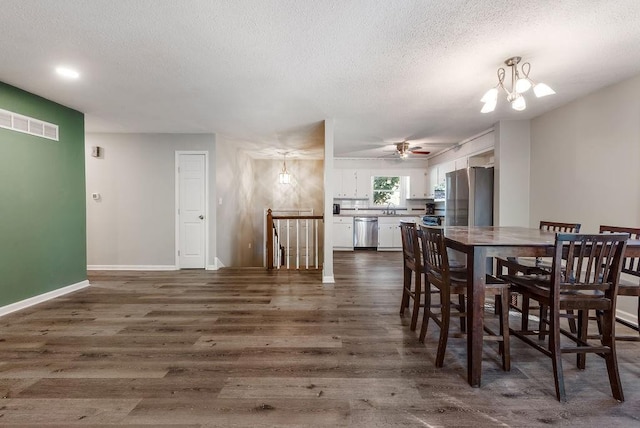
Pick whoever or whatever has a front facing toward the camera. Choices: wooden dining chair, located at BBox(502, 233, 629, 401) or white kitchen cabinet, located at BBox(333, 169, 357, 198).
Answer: the white kitchen cabinet

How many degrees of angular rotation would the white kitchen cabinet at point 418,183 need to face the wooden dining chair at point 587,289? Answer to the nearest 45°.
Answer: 0° — it already faces it

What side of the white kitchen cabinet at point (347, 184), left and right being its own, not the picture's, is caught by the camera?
front

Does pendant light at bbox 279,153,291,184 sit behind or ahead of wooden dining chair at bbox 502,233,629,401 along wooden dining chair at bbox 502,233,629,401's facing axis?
ahead

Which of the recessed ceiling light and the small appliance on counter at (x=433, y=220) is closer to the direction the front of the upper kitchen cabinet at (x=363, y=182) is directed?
the recessed ceiling light

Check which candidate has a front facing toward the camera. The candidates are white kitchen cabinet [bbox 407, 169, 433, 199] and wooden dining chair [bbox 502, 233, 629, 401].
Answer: the white kitchen cabinet

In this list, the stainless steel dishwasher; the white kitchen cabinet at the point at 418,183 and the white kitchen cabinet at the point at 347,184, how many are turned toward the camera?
3

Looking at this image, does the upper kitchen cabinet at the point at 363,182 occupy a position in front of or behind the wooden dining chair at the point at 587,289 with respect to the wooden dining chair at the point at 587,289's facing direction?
in front

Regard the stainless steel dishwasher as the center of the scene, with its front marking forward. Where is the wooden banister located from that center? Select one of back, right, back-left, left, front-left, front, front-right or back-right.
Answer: front-right

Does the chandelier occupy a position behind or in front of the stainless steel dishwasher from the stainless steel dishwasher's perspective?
in front

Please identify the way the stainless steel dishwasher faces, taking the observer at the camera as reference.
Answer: facing the viewer

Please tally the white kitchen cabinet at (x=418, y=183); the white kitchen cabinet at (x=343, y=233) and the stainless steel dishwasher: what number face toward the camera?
3

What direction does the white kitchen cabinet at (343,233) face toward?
toward the camera

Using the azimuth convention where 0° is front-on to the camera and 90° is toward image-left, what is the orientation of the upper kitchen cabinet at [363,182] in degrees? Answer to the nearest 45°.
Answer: approximately 0°

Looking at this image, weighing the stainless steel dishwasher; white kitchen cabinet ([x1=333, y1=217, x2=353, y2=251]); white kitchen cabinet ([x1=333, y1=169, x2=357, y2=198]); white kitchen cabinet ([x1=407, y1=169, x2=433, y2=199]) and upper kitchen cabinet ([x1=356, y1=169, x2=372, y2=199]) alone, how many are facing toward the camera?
5

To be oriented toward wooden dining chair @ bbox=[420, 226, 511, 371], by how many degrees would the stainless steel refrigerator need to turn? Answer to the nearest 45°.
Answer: approximately 45° to its left

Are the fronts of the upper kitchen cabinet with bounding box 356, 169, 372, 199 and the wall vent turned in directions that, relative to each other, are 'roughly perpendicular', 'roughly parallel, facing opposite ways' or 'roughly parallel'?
roughly perpendicular

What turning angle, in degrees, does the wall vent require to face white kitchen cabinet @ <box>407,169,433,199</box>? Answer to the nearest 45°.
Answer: approximately 45° to its left

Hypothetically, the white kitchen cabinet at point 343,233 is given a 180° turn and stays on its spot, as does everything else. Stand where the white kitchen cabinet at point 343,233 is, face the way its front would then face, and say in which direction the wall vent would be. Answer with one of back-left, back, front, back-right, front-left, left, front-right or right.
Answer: back-left

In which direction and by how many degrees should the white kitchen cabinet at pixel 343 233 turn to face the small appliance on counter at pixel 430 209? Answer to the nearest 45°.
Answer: approximately 90° to its left
